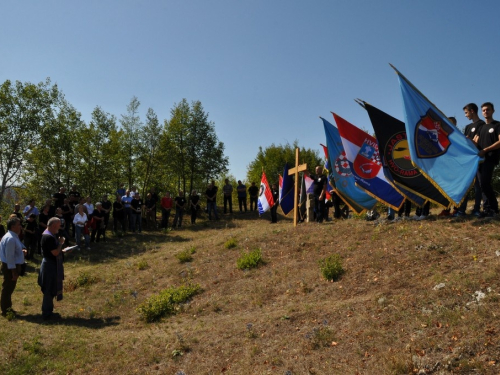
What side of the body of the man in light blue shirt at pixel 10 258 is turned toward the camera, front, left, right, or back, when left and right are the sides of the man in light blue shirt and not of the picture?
right

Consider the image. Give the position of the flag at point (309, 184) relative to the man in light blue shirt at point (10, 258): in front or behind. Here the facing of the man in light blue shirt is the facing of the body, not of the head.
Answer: in front

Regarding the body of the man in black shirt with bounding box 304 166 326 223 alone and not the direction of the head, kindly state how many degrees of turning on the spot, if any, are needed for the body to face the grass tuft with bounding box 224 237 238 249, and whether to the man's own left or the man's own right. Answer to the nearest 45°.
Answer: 0° — they already face it

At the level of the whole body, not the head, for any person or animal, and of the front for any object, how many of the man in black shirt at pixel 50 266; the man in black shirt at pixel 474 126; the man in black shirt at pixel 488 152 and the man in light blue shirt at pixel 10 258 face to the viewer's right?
2

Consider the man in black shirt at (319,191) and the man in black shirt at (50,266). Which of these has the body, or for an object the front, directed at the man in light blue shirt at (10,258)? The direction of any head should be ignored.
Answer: the man in black shirt at (319,191)

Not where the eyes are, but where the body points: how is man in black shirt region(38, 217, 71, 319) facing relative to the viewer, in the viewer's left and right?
facing to the right of the viewer

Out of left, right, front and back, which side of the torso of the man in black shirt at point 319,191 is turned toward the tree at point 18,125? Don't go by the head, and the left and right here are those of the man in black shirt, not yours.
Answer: right

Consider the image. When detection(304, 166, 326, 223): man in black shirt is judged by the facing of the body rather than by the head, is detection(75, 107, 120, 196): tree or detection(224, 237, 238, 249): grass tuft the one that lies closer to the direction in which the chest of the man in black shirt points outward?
the grass tuft

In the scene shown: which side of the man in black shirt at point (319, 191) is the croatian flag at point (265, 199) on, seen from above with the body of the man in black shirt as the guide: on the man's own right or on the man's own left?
on the man's own right

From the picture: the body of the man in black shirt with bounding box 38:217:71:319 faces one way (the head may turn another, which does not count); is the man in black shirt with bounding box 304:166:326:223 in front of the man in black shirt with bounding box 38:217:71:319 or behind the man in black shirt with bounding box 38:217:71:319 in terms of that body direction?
in front

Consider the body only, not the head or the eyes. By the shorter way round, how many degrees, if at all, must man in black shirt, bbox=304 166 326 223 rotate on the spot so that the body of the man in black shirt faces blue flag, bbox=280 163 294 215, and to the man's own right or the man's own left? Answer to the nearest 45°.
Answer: approximately 90° to the man's own right

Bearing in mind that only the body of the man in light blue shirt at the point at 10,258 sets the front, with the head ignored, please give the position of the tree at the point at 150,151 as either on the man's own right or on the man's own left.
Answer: on the man's own left
